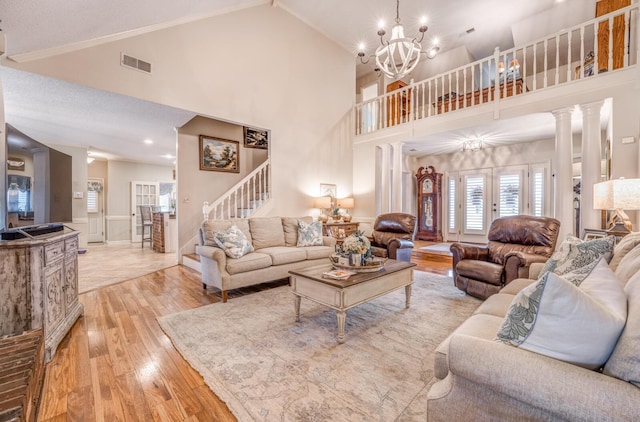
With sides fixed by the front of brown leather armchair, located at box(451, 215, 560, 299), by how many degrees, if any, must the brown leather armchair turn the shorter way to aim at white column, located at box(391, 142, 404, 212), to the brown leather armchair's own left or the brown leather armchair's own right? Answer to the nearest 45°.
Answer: approximately 90° to the brown leather armchair's own right

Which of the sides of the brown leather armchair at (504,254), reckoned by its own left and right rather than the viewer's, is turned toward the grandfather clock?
right

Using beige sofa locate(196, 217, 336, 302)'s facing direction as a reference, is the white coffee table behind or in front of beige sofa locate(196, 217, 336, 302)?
in front

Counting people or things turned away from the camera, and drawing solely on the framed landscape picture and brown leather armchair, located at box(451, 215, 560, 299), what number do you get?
0

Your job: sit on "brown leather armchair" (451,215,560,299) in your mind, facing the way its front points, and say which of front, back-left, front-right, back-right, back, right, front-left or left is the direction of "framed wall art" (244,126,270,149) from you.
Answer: front-right

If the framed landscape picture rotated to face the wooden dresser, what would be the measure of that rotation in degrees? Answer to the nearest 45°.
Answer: approximately 45° to its right

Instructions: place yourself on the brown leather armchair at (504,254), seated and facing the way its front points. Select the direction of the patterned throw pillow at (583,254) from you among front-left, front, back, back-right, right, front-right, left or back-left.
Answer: front-left

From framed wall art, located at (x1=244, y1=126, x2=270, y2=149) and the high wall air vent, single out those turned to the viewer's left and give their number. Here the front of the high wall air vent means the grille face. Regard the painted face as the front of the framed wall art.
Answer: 0

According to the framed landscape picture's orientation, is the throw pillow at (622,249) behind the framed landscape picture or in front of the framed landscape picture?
in front

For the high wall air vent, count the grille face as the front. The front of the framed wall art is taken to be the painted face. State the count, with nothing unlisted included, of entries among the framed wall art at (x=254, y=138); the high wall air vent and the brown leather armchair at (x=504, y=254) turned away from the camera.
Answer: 0

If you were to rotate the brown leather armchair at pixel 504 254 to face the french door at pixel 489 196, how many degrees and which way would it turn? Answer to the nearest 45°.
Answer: approximately 135° to its right

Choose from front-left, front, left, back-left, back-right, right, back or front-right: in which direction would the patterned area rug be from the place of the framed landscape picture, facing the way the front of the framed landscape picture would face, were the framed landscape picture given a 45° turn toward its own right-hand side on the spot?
front

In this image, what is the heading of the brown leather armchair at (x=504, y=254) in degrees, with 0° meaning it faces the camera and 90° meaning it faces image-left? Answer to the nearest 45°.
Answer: approximately 45°
